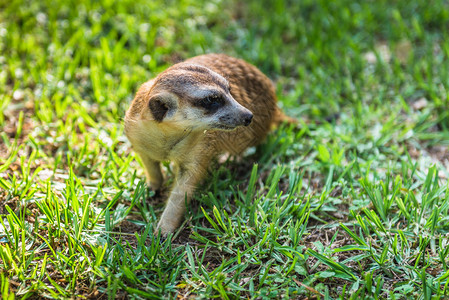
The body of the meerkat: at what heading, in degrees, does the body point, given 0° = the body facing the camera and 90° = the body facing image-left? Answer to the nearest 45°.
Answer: approximately 45°
